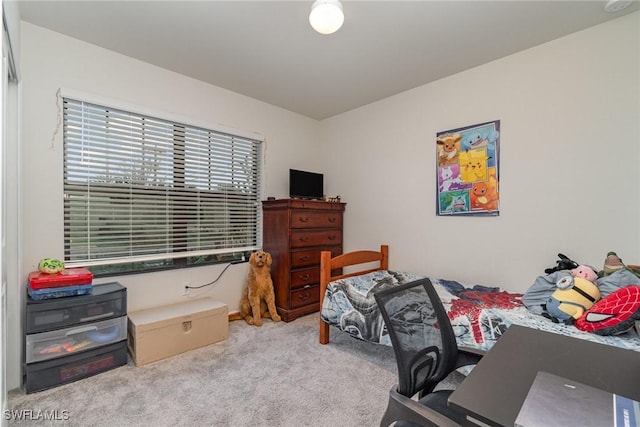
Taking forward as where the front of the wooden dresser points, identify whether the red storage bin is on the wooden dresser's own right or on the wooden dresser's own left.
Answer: on the wooden dresser's own right

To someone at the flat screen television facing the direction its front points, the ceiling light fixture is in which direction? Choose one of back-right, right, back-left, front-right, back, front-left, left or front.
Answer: front-right

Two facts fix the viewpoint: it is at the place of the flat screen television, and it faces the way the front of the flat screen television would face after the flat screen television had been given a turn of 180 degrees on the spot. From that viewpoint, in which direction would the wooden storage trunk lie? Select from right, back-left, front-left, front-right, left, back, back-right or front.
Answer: left

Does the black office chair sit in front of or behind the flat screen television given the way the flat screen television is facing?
in front

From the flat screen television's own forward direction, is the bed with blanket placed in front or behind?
in front

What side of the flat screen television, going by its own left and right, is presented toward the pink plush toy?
front

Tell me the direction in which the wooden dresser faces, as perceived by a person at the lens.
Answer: facing the viewer and to the right of the viewer

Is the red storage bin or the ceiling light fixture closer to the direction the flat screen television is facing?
the ceiling light fixture

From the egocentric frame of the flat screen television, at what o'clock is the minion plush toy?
The minion plush toy is roughly at 12 o'clock from the flat screen television.

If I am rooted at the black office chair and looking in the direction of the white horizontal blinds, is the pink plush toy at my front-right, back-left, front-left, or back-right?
back-right
